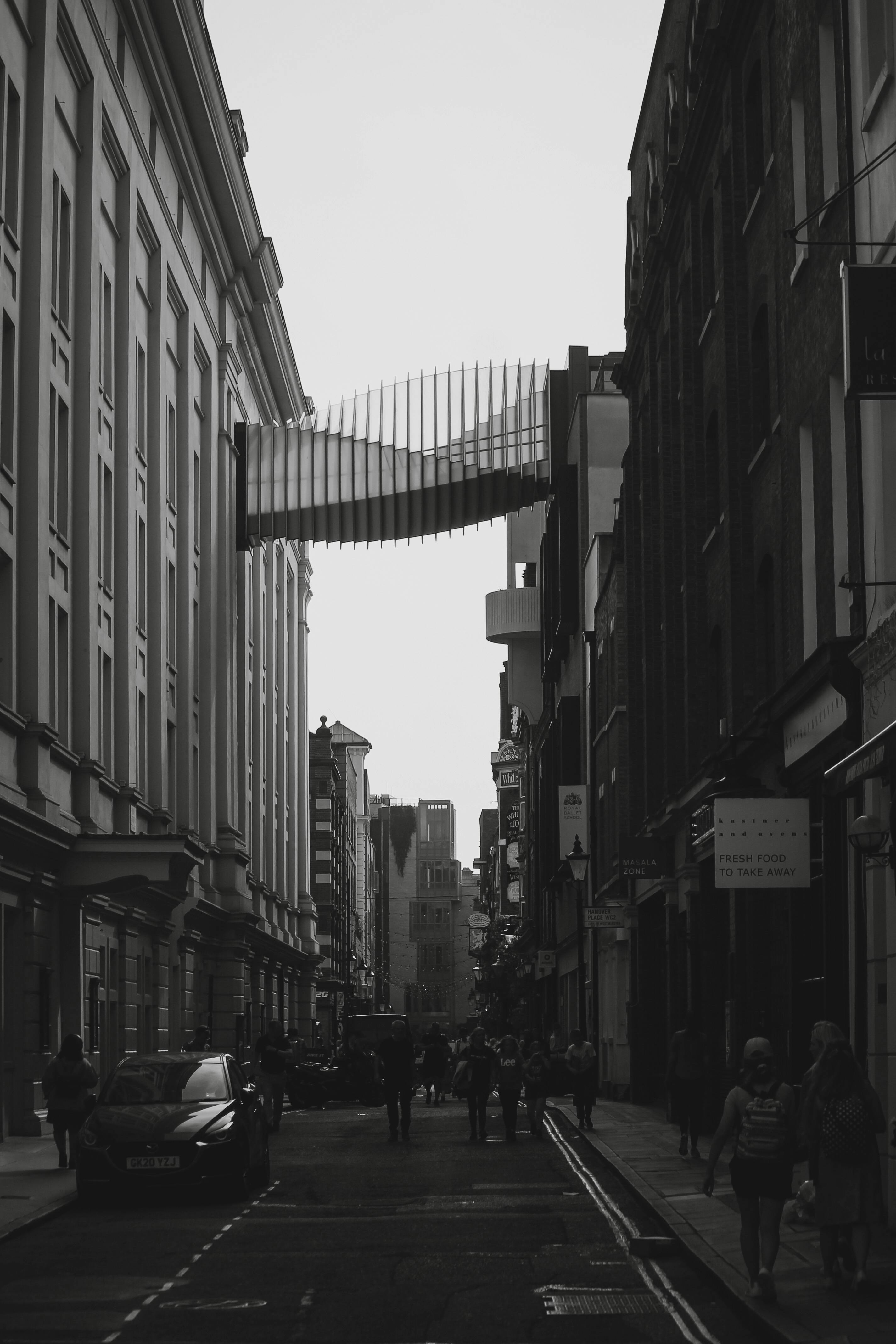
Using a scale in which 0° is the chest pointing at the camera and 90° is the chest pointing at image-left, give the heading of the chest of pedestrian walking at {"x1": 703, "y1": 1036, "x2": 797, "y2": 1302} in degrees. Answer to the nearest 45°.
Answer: approximately 180°

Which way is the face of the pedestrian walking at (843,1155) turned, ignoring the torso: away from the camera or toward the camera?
away from the camera

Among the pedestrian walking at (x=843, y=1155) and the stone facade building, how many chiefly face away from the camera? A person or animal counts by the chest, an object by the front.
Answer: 1

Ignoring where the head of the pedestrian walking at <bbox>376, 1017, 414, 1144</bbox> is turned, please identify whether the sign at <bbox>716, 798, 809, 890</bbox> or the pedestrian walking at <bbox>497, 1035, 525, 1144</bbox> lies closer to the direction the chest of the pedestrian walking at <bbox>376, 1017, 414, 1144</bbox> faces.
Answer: the sign

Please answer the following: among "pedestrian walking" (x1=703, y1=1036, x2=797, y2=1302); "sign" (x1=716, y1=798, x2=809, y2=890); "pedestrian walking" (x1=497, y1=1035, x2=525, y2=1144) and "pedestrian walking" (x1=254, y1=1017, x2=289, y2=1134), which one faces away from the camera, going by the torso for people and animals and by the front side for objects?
"pedestrian walking" (x1=703, y1=1036, x2=797, y2=1302)

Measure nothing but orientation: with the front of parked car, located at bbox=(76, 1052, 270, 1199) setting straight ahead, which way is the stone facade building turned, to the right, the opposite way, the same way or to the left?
to the left

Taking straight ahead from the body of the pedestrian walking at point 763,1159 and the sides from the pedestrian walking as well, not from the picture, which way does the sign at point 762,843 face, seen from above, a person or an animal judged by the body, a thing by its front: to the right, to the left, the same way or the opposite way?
the opposite way
